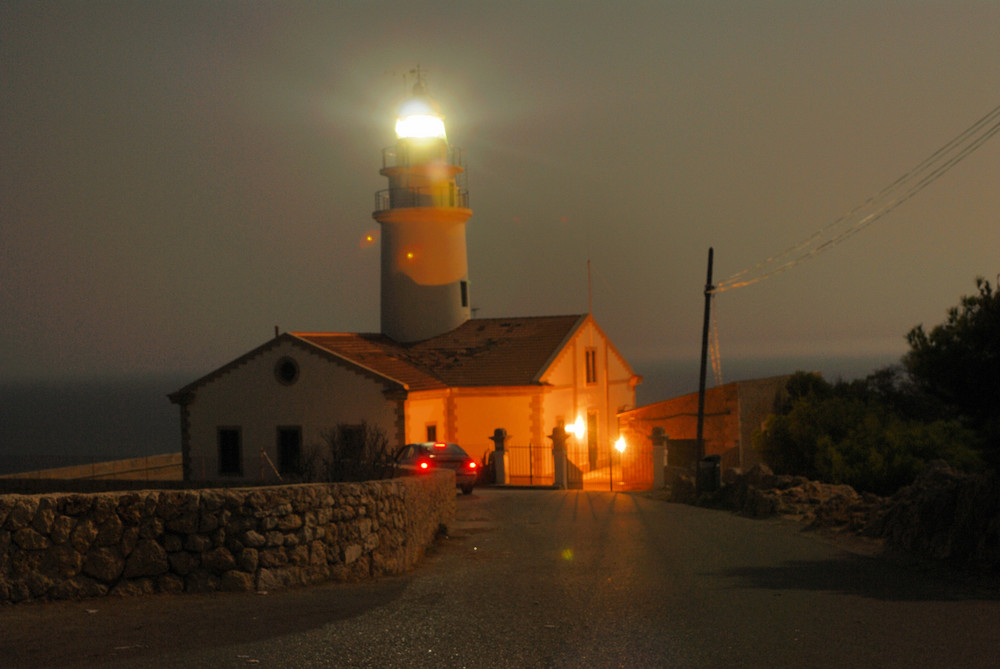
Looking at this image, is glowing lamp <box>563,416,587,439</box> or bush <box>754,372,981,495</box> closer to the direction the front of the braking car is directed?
the glowing lamp

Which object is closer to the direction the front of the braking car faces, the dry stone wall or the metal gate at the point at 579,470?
the metal gate

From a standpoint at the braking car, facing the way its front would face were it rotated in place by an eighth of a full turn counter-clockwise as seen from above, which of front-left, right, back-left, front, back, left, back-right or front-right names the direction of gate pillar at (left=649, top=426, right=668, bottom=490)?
back-right

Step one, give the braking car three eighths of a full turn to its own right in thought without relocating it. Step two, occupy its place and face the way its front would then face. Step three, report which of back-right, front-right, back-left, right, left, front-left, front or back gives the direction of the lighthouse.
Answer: left

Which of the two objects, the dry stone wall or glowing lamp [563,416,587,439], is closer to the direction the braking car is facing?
the glowing lamp

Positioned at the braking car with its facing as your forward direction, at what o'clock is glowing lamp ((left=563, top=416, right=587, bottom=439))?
The glowing lamp is roughly at 2 o'clock from the braking car.

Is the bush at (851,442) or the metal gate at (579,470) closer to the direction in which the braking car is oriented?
the metal gate

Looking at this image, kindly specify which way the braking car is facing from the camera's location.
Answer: facing away from the viewer and to the left of the viewer

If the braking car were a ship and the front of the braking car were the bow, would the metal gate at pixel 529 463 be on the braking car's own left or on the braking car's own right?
on the braking car's own right

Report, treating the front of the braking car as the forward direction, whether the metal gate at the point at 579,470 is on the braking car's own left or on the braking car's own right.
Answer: on the braking car's own right
